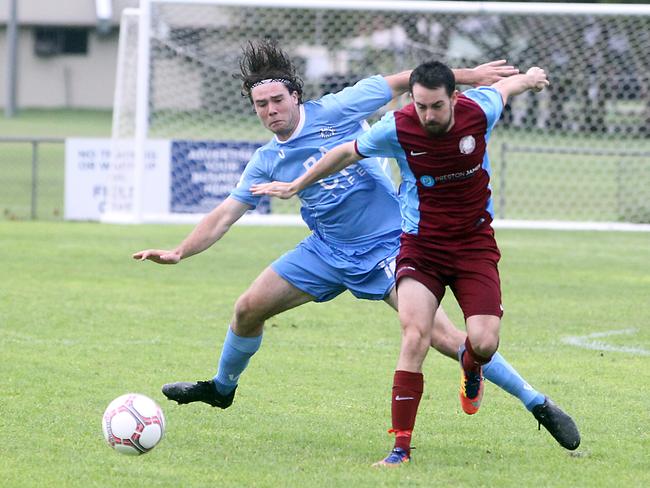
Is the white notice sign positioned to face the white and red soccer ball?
yes

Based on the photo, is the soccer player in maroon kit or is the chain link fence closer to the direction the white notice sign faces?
the soccer player in maroon kit

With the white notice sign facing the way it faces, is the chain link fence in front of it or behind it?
behind

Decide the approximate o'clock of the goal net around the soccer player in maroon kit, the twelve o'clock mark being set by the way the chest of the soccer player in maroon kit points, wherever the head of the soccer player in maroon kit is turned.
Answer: The goal net is roughly at 6 o'clock from the soccer player in maroon kit.

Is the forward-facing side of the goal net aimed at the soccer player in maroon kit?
yes

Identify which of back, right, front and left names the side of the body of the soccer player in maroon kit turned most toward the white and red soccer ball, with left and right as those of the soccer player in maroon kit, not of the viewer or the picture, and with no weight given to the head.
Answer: right

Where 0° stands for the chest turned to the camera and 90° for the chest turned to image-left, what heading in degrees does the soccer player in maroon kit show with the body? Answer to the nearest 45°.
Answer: approximately 0°

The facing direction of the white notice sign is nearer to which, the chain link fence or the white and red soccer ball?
the white and red soccer ball

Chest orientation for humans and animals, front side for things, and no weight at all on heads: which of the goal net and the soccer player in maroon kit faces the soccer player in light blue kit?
the goal net
